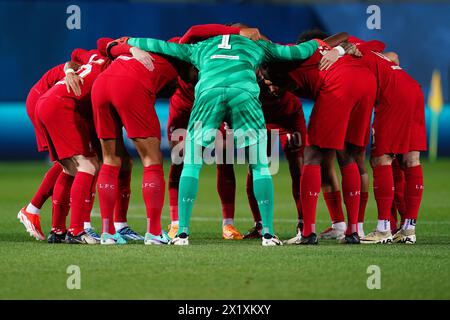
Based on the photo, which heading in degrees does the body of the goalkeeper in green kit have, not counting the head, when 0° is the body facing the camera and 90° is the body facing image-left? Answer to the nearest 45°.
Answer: approximately 180°
